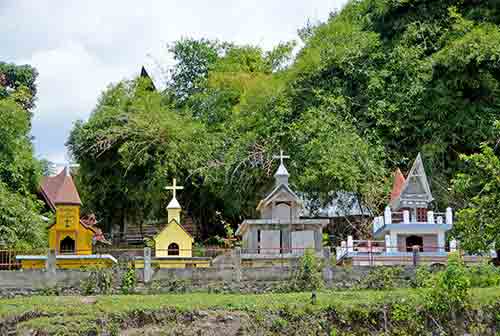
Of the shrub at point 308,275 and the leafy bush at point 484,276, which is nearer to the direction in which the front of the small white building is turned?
the shrub

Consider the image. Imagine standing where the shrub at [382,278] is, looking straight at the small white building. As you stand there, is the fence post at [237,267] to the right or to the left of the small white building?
left

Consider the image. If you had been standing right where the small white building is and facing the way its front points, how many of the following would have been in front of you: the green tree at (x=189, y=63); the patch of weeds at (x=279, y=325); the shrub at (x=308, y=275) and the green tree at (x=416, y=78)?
2

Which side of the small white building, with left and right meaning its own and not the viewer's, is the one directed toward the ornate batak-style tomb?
left

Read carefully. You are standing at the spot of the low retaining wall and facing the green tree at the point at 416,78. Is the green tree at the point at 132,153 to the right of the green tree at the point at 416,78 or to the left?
left

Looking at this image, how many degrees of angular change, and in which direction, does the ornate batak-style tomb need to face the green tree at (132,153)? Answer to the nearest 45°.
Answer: approximately 135° to its right

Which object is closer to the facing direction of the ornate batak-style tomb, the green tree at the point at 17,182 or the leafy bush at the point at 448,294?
the leafy bush

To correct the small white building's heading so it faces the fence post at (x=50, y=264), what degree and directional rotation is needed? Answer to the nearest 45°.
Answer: approximately 45° to its right

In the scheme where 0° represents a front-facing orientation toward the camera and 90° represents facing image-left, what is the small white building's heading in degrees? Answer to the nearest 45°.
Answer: approximately 0°

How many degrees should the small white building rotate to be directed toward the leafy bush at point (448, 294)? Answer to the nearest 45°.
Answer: approximately 45° to its left

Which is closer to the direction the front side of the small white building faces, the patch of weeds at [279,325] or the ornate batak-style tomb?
the patch of weeds

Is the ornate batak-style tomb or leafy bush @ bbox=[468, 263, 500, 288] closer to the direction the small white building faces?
the leafy bush
